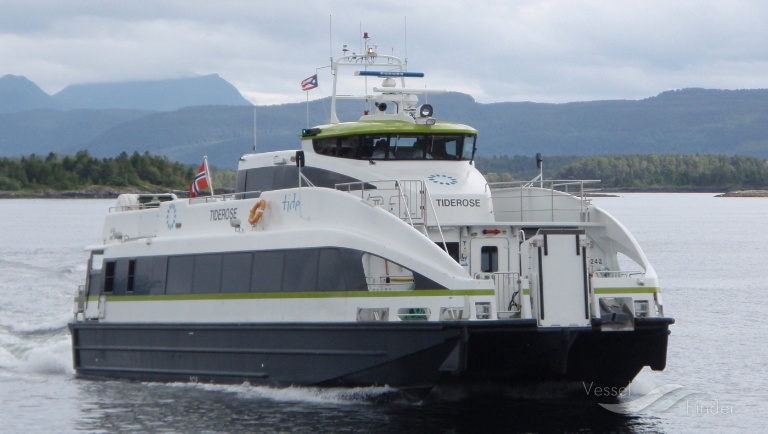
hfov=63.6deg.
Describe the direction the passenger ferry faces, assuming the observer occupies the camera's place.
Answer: facing the viewer and to the right of the viewer
